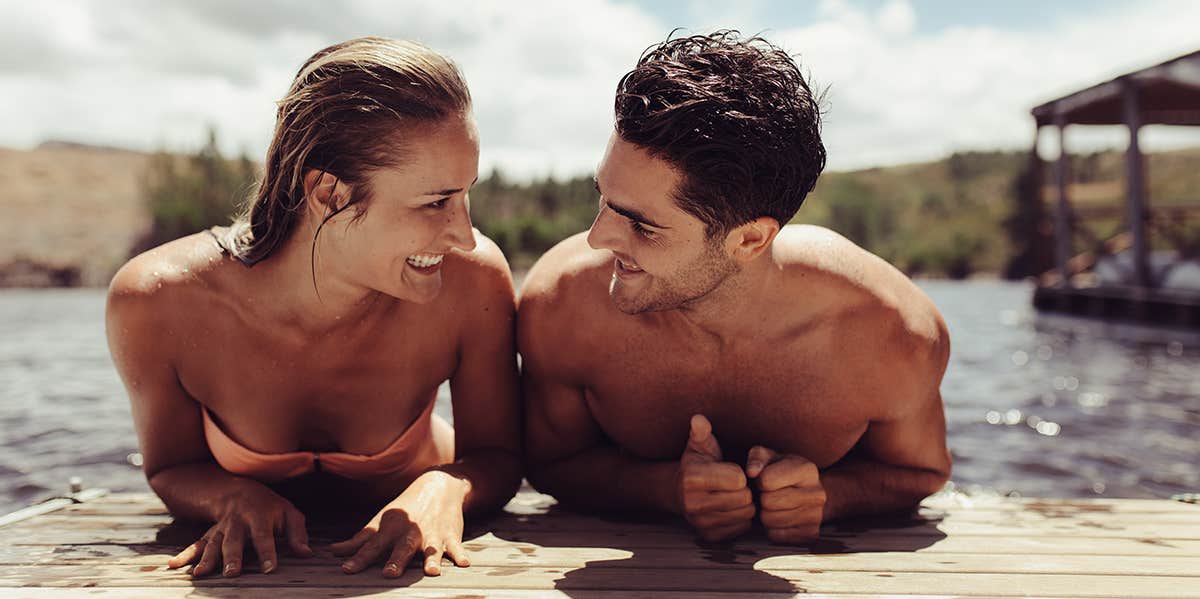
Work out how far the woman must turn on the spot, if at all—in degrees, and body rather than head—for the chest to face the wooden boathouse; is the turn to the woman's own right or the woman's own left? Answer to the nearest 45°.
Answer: approximately 135° to the woman's own left

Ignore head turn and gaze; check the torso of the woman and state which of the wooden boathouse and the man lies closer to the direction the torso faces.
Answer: the man

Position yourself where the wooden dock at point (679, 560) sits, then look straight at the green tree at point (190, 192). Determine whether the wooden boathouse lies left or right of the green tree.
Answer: right

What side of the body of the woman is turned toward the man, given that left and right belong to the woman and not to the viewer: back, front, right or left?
left

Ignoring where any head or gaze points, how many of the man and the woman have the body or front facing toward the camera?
2

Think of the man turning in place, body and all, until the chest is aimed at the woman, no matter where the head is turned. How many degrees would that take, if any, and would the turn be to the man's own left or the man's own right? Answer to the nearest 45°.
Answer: approximately 90° to the man's own right

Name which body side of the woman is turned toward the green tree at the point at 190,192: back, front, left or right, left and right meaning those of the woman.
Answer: back

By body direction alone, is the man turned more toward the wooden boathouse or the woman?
the woman

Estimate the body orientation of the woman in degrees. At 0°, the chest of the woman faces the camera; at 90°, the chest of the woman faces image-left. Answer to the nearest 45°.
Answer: approximately 0°

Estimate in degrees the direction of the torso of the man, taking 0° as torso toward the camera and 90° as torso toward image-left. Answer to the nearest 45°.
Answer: approximately 0°
